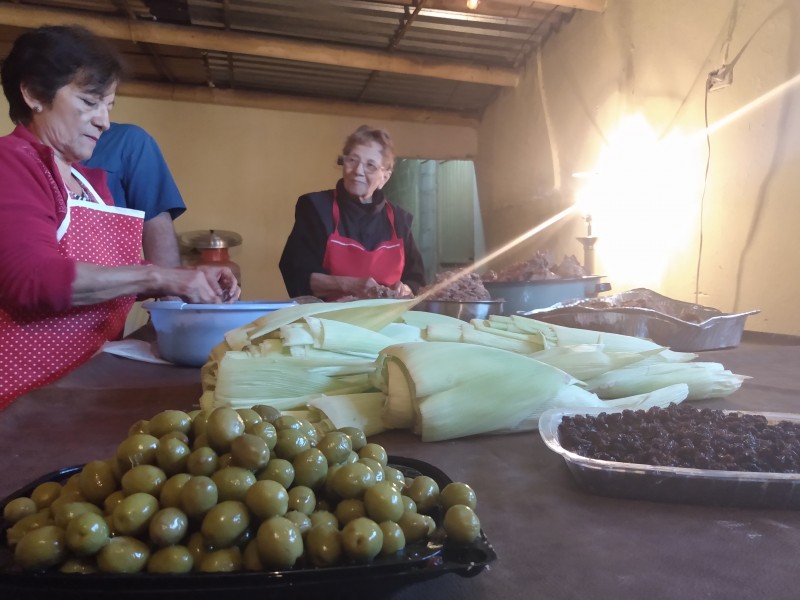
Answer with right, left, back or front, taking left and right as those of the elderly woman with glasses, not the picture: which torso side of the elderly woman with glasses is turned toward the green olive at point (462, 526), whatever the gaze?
front

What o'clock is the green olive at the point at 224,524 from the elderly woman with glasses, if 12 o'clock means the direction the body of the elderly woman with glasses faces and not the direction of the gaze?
The green olive is roughly at 12 o'clock from the elderly woman with glasses.

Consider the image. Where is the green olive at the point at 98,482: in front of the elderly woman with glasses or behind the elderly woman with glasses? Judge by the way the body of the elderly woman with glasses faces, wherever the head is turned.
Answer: in front

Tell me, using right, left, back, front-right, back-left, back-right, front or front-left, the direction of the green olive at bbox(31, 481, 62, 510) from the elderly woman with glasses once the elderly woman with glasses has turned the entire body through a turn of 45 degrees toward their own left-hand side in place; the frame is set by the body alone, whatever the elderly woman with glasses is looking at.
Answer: front-right

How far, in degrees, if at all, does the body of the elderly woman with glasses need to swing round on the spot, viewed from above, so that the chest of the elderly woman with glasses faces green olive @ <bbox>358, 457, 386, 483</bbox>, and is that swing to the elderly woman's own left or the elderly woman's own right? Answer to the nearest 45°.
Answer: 0° — they already face it

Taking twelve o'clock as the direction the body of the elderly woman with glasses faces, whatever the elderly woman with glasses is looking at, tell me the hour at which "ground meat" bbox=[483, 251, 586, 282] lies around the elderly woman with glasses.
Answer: The ground meat is roughly at 10 o'clock from the elderly woman with glasses.

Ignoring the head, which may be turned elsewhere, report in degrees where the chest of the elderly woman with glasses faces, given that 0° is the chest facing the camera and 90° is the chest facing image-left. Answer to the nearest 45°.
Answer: approximately 0°

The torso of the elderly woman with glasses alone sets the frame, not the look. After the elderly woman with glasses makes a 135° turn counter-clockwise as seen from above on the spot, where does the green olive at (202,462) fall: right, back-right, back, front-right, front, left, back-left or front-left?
back-right
